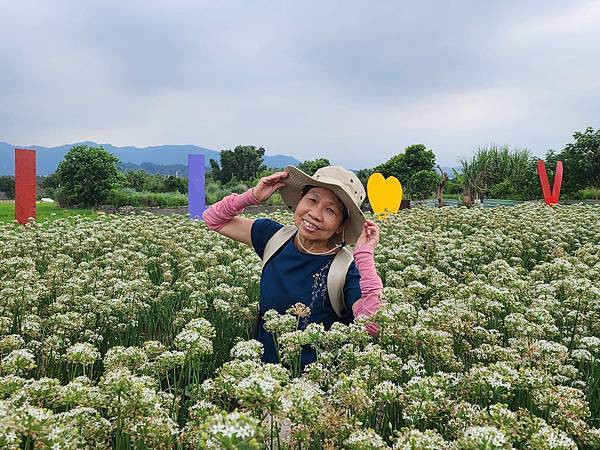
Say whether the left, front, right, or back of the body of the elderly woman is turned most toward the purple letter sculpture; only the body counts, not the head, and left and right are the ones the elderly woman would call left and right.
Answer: back

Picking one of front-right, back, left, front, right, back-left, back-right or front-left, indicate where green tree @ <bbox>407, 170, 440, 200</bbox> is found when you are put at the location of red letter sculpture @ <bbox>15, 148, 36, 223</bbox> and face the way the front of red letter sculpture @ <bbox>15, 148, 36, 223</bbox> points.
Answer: back-left

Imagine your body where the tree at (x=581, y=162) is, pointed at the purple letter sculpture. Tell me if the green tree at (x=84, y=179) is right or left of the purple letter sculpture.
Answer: right

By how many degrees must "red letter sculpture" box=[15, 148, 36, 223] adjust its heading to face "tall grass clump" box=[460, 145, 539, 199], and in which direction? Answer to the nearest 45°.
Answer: approximately 135° to its left

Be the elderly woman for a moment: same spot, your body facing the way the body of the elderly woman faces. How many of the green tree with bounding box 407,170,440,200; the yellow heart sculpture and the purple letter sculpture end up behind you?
3

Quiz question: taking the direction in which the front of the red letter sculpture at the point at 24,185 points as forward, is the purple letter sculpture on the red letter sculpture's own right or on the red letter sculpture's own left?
on the red letter sculpture's own left

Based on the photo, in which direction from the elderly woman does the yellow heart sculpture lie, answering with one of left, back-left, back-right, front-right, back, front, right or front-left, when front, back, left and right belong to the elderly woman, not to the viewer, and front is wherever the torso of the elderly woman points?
back

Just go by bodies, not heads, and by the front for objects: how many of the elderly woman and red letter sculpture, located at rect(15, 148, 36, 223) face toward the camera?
2

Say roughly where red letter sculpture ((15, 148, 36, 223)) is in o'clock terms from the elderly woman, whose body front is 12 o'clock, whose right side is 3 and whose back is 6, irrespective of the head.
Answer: The red letter sculpture is roughly at 5 o'clock from the elderly woman.

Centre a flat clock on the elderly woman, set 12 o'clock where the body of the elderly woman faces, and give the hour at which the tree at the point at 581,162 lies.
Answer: The tree is roughly at 7 o'clock from the elderly woman.

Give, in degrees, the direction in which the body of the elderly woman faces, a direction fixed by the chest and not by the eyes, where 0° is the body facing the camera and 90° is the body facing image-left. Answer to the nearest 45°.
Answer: approximately 0°

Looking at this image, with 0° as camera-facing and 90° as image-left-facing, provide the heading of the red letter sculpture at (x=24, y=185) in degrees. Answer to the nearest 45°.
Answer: approximately 0°
